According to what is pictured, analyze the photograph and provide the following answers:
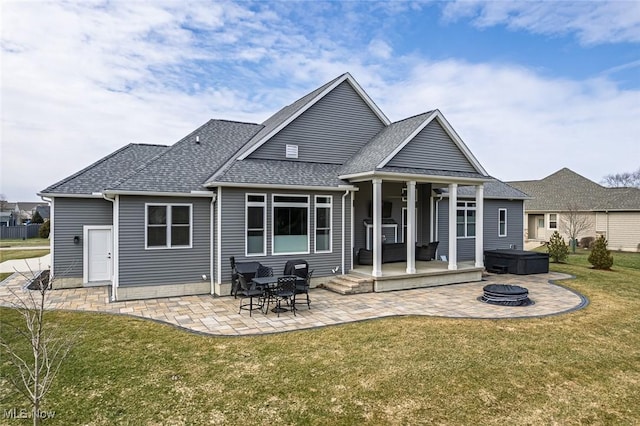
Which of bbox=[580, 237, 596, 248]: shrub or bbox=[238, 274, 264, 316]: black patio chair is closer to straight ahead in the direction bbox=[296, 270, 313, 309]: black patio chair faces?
the black patio chair

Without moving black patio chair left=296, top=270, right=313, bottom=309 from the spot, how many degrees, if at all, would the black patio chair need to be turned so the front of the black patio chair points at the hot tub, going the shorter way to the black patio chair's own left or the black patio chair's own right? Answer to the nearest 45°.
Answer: approximately 135° to the black patio chair's own right

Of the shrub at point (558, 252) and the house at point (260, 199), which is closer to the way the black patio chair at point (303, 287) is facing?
the house

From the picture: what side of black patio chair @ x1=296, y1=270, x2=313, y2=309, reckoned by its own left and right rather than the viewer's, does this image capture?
left

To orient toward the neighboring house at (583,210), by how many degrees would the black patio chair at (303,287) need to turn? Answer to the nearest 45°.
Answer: approximately 135° to its right

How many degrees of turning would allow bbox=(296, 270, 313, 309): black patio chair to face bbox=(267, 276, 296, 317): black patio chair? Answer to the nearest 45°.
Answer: approximately 45° to its left

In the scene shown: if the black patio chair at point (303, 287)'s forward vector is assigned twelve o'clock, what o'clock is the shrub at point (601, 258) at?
The shrub is roughly at 5 o'clock from the black patio chair.

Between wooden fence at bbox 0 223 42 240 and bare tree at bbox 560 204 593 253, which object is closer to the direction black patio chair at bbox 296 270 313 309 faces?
the wooden fence

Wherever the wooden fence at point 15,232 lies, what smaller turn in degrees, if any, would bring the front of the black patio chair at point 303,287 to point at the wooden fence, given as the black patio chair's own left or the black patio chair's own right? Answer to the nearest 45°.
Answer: approximately 45° to the black patio chair's own right

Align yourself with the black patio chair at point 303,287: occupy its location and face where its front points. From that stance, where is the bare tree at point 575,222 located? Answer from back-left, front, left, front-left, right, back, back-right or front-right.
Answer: back-right

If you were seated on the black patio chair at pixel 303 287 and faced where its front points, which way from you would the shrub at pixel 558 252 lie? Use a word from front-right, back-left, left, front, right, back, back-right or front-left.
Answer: back-right
